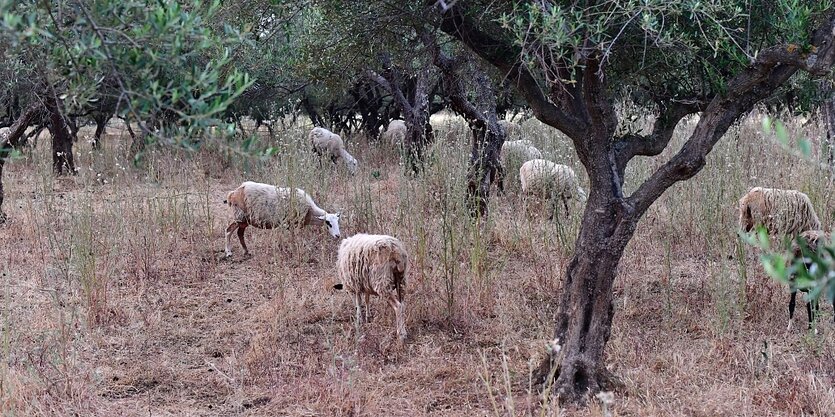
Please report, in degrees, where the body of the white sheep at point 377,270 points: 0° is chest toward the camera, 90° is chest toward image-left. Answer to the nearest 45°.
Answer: approximately 135°

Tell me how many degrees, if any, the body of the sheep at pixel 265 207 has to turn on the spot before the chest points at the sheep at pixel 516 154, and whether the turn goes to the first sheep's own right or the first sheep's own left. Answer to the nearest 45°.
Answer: approximately 45° to the first sheep's own left

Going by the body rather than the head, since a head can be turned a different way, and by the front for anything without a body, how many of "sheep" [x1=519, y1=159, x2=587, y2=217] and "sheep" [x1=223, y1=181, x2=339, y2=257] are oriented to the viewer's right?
2

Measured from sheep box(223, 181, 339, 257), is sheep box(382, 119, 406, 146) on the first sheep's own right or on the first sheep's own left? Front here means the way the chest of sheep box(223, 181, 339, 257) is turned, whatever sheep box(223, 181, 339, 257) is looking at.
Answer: on the first sheep's own left

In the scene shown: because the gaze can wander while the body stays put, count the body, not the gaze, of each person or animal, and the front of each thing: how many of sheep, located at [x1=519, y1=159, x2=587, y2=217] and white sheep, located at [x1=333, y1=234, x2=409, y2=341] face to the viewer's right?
1

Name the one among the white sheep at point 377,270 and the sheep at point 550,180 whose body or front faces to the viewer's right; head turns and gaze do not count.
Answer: the sheep

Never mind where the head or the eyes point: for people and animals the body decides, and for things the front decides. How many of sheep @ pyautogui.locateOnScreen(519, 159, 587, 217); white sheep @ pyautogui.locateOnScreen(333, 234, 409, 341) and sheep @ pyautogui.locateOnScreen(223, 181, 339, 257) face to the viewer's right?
2

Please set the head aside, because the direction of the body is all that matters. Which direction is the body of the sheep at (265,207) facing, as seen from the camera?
to the viewer's right

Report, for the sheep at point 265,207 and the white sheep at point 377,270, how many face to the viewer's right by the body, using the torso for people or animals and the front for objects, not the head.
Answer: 1

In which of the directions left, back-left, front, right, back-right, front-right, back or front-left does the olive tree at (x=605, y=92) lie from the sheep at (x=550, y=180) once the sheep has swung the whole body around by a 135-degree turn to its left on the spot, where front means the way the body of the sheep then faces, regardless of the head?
back-left
